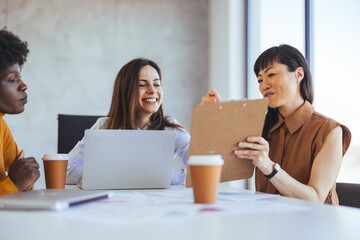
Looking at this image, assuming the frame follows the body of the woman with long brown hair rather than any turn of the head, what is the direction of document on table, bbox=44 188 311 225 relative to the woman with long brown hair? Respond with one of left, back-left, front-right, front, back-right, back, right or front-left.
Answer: front

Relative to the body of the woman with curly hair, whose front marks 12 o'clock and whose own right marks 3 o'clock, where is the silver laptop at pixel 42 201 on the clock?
The silver laptop is roughly at 3 o'clock from the woman with curly hair.

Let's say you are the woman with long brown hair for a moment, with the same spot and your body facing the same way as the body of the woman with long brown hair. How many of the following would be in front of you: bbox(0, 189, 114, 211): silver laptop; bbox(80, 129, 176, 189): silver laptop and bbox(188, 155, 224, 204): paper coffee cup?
3

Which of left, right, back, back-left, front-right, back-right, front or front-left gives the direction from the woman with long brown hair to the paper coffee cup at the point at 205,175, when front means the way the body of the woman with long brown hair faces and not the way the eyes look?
front

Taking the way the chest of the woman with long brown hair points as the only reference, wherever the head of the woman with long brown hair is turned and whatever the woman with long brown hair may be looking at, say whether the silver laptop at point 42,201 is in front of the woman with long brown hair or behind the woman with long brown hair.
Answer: in front

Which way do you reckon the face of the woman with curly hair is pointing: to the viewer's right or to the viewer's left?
to the viewer's right

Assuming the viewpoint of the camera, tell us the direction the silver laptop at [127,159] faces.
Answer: facing away from the viewer

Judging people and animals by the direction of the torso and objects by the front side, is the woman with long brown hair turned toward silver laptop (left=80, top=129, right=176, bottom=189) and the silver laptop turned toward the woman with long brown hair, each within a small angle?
yes

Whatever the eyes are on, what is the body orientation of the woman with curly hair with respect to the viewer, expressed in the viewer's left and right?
facing to the right of the viewer

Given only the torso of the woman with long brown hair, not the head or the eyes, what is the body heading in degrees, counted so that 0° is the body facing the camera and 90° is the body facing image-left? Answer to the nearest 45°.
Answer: approximately 0°

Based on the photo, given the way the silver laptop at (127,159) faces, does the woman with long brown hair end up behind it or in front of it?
in front

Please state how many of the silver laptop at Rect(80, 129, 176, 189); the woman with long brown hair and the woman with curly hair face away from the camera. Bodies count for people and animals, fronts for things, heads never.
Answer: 1
